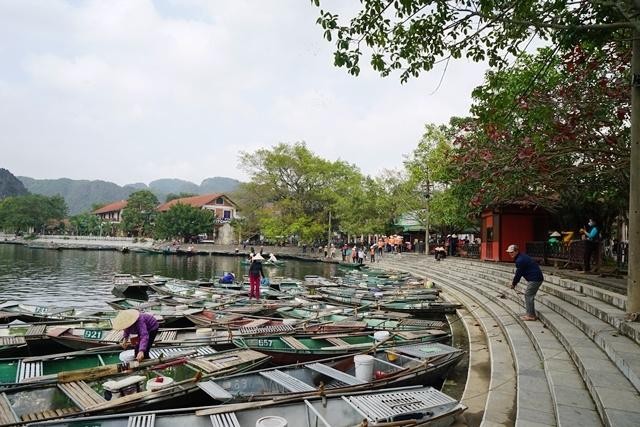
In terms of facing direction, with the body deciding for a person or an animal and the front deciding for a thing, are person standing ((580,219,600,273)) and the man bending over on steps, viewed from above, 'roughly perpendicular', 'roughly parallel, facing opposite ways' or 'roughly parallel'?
roughly parallel

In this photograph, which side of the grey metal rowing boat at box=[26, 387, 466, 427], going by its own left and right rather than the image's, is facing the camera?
right

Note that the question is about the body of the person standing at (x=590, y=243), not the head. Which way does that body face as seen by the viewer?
to the viewer's left

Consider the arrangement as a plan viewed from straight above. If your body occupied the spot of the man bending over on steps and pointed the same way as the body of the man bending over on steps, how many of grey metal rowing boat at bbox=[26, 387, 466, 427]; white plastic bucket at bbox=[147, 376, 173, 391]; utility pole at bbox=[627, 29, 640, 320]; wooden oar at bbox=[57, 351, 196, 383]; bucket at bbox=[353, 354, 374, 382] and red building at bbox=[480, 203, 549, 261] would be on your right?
1

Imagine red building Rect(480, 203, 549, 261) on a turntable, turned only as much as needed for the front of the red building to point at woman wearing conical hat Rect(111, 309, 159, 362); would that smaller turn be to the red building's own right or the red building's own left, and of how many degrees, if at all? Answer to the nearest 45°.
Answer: approximately 45° to the red building's own left

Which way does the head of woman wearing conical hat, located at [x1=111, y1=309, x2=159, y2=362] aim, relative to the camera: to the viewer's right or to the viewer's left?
to the viewer's left

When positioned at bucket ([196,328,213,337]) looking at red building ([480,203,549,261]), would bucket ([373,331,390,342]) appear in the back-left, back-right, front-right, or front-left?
front-right

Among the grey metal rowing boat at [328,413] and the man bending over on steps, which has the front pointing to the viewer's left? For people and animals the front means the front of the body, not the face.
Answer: the man bending over on steps

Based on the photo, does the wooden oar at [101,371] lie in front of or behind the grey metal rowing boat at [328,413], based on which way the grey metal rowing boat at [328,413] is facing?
behind

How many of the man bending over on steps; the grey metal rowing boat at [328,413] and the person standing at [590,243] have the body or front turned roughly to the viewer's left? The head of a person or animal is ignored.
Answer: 2

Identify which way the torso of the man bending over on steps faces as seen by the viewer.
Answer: to the viewer's left

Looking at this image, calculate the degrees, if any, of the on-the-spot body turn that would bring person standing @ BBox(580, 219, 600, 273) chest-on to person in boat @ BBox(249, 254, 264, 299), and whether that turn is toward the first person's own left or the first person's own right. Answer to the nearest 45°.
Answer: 0° — they already face them

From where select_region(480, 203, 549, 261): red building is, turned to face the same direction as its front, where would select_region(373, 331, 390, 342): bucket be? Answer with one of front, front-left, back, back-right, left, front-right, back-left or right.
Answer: front-left

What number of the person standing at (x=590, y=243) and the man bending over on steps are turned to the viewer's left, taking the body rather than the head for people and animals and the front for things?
2

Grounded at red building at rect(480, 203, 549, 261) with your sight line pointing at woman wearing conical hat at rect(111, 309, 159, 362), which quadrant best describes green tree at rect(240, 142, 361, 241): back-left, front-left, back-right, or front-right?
back-right

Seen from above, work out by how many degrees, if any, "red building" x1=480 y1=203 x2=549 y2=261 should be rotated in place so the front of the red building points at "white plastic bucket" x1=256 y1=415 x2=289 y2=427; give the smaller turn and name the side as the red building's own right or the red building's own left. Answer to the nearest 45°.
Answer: approximately 45° to the red building's own left
